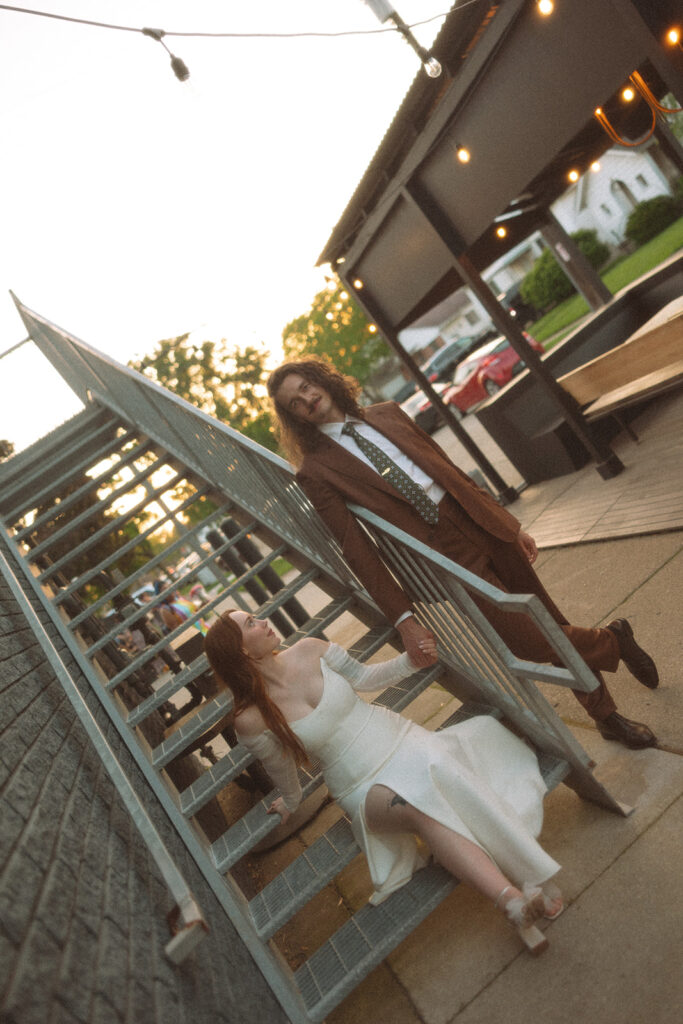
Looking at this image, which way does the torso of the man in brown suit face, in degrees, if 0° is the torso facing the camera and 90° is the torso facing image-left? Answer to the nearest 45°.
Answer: approximately 0°

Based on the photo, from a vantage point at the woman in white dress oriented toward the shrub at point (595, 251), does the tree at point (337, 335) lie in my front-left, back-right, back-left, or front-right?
front-left

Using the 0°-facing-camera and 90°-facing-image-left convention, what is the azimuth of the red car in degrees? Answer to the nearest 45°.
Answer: approximately 45°

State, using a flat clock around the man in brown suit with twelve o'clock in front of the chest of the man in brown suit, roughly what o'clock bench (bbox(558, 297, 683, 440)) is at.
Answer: The bench is roughly at 7 o'clock from the man in brown suit.

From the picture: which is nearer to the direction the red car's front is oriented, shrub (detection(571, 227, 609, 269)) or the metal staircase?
the metal staircase

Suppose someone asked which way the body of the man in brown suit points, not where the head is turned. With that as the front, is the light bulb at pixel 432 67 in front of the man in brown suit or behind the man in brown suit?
behind

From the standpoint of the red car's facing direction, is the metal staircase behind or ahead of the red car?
ahead

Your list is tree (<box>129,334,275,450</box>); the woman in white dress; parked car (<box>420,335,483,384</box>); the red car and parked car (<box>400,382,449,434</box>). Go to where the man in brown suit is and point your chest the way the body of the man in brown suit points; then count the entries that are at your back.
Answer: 4

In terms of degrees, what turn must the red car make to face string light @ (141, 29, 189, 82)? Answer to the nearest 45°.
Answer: approximately 45° to its left

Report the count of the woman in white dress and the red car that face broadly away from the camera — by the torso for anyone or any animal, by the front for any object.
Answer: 0

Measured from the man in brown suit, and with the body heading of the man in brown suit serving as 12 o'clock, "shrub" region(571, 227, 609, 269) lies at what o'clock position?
The shrub is roughly at 7 o'clock from the man in brown suit.

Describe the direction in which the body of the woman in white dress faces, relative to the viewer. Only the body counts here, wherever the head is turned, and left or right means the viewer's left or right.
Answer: facing the viewer and to the right of the viewer

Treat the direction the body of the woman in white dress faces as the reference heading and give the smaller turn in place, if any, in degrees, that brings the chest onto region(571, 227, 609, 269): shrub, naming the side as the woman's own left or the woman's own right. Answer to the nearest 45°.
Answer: approximately 90° to the woman's own left

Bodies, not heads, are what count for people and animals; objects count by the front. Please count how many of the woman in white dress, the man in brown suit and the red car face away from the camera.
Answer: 0
